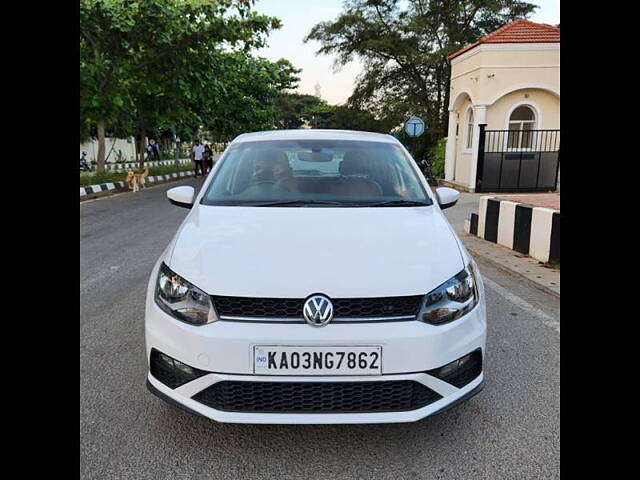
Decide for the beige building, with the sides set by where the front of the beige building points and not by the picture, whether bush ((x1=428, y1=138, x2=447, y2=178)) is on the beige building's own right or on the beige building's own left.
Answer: on the beige building's own right

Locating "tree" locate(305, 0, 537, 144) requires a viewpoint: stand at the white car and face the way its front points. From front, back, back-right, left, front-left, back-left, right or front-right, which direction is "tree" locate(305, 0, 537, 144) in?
back

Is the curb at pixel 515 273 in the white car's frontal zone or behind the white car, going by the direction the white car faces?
behind

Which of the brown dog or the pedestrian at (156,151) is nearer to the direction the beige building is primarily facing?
the brown dog

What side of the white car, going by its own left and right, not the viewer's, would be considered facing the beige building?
back

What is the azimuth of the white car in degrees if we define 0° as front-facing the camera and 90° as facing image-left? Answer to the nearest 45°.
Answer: approximately 0°

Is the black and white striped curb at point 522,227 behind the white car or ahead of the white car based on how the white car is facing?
behind
